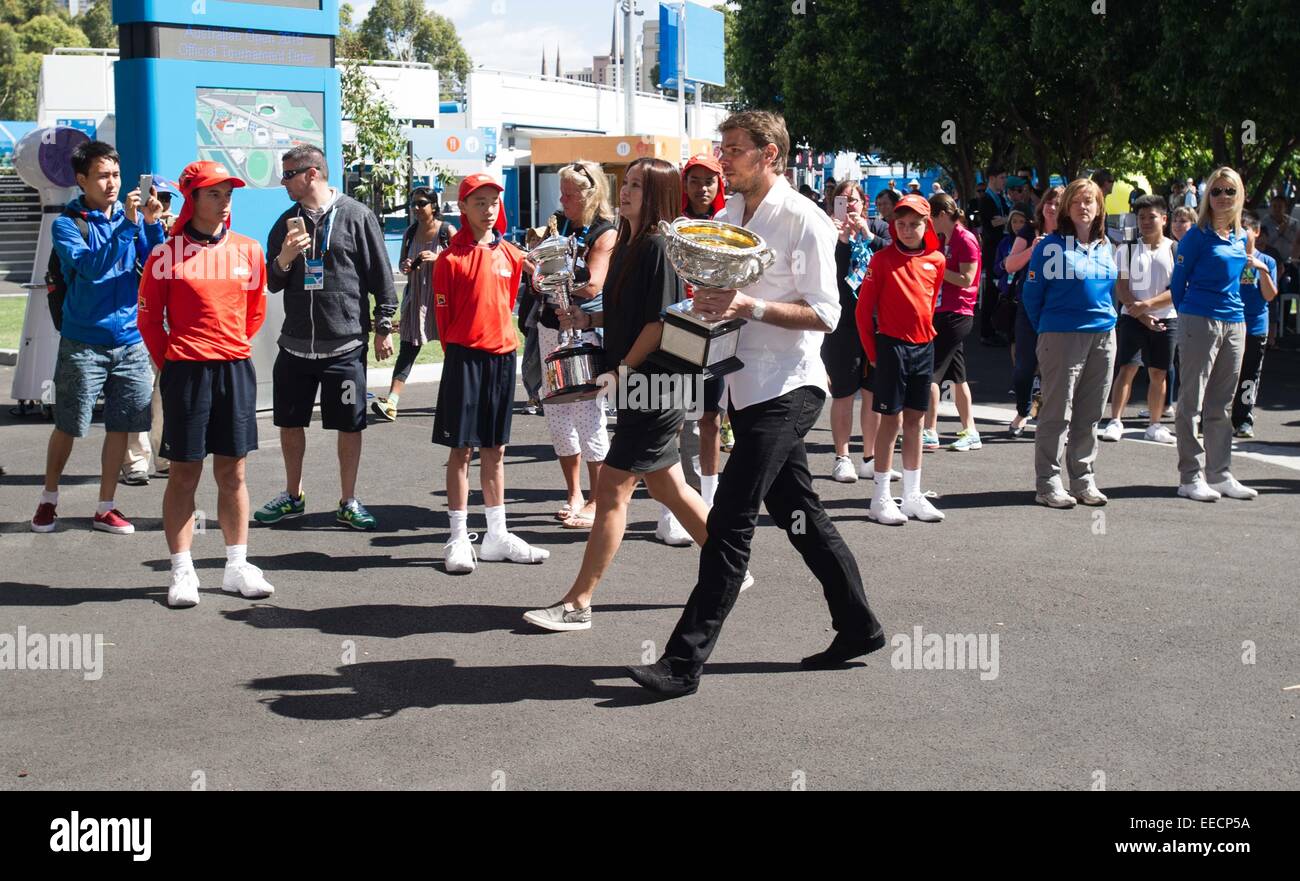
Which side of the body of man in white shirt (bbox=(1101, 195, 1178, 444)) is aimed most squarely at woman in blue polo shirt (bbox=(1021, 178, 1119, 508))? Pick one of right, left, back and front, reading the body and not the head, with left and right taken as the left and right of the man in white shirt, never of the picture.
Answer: front

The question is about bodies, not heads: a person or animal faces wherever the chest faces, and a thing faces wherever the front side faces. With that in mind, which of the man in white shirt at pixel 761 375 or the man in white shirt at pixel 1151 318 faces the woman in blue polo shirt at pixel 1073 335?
the man in white shirt at pixel 1151 318

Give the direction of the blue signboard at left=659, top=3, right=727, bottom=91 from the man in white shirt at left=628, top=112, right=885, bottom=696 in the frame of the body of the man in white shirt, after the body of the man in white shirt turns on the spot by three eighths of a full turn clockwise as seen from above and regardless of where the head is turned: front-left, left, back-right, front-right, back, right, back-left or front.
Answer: front-left

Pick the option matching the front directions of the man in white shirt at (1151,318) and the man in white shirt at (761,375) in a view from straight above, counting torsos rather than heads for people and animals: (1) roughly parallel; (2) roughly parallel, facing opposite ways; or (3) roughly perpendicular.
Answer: roughly perpendicular

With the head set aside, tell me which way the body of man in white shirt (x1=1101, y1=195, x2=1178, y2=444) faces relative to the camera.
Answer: toward the camera

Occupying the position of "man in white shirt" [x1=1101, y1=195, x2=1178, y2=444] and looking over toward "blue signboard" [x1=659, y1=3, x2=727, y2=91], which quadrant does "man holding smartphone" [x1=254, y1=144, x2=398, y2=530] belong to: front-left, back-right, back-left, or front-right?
back-left

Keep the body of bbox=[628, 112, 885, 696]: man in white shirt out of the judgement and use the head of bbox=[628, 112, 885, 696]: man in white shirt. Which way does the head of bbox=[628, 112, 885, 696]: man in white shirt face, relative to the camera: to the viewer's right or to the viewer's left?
to the viewer's left

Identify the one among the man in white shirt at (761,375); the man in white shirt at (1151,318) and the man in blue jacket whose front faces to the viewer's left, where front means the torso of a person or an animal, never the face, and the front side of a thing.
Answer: the man in white shirt at (761,375)

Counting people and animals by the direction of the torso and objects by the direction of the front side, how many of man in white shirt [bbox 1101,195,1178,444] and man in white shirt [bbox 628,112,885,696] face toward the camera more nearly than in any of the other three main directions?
1

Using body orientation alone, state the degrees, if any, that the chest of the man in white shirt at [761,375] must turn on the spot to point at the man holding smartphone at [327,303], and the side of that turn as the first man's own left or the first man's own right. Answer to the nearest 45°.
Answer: approximately 45° to the first man's own right

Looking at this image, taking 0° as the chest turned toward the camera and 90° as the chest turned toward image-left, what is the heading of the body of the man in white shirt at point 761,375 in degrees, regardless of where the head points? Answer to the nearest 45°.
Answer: approximately 90°

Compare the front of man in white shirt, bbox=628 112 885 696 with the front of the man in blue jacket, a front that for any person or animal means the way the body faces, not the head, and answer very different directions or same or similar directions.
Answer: very different directions

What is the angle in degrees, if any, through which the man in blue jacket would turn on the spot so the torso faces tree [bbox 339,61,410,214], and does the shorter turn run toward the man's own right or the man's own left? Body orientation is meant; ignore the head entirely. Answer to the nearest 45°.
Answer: approximately 135° to the man's own left
